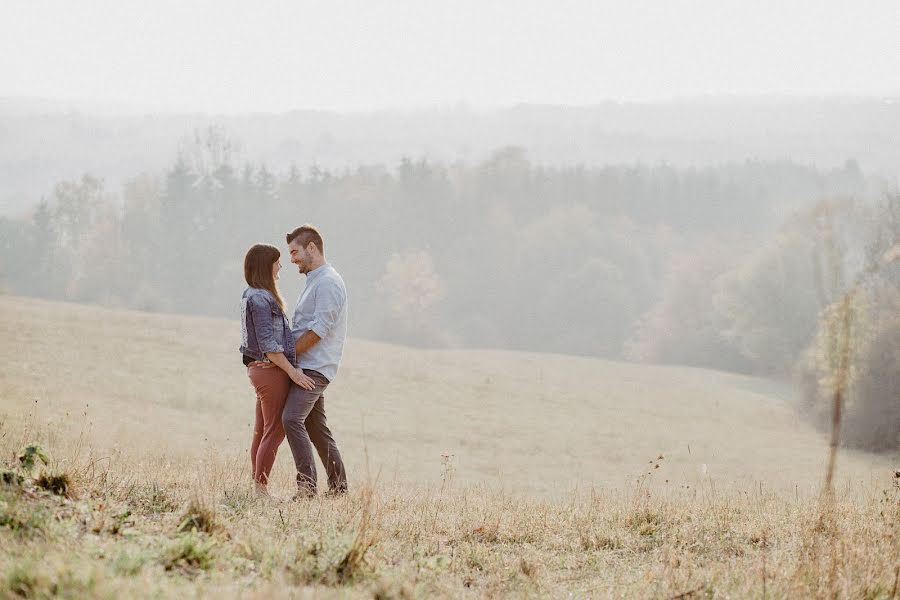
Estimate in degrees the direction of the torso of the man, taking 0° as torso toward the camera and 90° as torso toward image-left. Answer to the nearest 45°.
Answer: approximately 90°

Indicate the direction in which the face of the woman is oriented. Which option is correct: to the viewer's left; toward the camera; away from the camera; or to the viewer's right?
to the viewer's right

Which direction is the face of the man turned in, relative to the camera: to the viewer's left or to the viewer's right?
to the viewer's left
